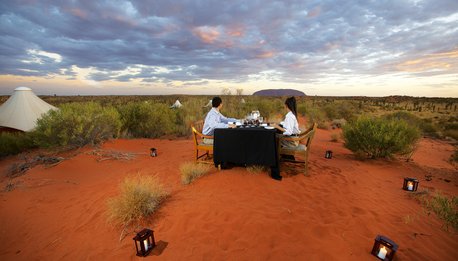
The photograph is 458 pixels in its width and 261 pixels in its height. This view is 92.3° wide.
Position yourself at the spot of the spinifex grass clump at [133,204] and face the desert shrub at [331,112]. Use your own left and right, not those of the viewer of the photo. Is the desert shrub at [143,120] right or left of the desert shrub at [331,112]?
left

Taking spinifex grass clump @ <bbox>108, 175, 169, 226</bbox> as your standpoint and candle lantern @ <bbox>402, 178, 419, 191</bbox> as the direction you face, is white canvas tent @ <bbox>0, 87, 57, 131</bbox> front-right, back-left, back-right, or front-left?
back-left

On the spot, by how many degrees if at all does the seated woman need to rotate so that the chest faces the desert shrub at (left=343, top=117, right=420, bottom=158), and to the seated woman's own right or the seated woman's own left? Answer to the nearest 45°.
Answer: approximately 135° to the seated woman's own right

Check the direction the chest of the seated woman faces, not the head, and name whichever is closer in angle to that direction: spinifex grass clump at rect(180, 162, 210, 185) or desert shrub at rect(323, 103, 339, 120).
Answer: the spinifex grass clump

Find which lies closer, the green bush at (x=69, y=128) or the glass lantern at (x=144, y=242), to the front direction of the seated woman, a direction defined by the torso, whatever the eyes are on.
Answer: the green bush

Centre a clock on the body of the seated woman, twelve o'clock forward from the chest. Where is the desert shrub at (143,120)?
The desert shrub is roughly at 1 o'clock from the seated woman.

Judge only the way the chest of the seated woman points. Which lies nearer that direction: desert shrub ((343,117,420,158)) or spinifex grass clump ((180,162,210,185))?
the spinifex grass clump

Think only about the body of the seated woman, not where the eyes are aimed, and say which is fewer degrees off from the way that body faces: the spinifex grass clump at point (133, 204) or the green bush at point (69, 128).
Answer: the green bush

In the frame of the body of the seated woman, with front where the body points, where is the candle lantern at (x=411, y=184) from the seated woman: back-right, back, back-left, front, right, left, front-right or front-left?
back

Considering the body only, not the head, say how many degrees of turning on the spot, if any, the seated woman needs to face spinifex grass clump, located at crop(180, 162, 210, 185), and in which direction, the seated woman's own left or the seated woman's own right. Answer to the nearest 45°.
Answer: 0° — they already face it

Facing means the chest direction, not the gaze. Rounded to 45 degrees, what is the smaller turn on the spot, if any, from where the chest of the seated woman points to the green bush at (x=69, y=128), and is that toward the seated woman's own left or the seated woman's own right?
0° — they already face it

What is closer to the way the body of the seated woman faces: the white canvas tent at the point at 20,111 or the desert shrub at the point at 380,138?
the white canvas tent

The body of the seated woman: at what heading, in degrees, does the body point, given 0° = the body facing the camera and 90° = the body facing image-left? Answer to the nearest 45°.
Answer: approximately 90°

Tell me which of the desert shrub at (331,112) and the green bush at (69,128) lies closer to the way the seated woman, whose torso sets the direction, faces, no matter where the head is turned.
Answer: the green bush
